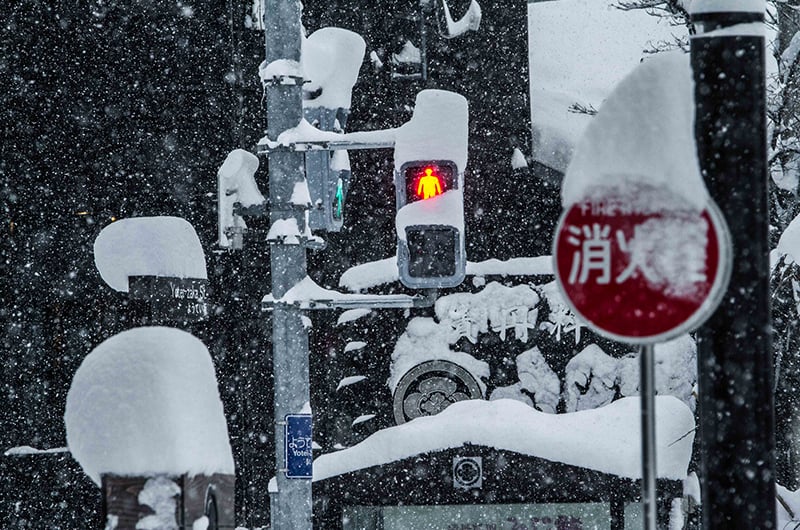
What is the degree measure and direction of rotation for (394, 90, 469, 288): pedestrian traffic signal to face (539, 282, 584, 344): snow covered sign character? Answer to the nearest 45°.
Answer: approximately 180°

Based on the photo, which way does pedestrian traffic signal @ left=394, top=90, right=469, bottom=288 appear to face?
toward the camera

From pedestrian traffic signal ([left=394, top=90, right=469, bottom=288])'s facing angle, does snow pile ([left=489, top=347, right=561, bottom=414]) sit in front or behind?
behind

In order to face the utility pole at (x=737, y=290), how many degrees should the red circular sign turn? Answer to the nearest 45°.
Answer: approximately 135° to its left

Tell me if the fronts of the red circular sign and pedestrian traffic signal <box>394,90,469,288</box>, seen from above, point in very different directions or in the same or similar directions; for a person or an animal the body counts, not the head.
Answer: same or similar directions

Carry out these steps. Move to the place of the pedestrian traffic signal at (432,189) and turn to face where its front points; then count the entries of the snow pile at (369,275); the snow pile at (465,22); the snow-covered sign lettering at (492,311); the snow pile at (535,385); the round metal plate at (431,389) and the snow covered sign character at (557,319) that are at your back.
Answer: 6

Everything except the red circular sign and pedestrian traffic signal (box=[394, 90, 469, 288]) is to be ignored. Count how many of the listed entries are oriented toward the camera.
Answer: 2

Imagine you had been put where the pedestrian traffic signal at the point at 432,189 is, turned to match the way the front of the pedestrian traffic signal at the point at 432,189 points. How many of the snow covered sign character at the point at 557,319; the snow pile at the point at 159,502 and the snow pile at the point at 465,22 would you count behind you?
2

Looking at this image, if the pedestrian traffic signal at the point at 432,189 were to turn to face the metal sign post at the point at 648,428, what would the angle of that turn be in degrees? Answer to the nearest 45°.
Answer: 0° — it already faces it

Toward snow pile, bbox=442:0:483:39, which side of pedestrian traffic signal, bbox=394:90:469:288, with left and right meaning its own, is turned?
back

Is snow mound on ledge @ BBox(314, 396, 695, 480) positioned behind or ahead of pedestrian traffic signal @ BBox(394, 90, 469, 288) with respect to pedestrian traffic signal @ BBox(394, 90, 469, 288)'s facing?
behind

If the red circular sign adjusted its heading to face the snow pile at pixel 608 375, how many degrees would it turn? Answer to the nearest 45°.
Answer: approximately 180°

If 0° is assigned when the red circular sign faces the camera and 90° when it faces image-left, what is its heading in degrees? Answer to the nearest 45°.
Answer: approximately 0°

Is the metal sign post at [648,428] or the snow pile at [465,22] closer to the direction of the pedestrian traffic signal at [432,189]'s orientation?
the metal sign post

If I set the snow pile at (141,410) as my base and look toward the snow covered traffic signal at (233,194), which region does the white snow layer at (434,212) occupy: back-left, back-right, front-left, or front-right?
front-right

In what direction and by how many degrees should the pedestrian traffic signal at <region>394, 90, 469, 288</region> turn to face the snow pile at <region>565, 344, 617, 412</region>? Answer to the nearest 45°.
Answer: approximately 180°
